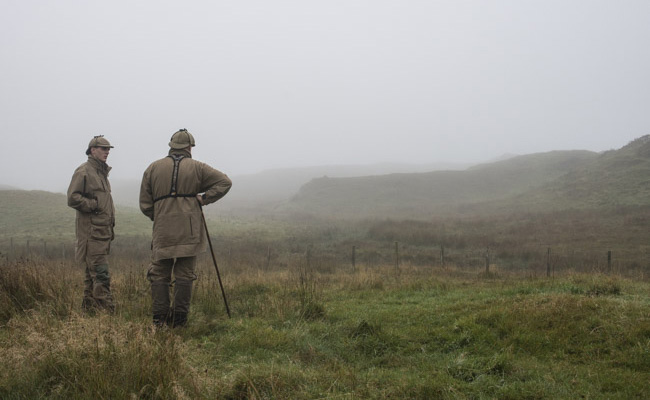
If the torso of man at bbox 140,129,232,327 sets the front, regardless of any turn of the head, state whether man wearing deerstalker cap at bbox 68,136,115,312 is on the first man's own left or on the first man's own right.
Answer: on the first man's own left

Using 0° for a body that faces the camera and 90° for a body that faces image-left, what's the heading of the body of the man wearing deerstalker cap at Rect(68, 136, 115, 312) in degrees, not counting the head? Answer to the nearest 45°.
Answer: approximately 315°

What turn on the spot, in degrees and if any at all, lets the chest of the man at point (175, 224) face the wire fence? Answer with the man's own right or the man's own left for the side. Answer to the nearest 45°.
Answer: approximately 45° to the man's own right

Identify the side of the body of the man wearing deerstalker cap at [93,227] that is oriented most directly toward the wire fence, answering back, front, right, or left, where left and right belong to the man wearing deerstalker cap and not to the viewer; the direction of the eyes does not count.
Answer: left

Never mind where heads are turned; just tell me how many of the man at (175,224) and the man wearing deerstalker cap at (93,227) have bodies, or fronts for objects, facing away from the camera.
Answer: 1

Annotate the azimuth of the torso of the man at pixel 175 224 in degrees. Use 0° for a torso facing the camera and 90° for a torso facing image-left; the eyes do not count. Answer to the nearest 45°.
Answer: approximately 180°

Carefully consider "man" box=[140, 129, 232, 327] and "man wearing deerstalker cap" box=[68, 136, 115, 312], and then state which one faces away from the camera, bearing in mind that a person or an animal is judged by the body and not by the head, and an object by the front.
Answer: the man

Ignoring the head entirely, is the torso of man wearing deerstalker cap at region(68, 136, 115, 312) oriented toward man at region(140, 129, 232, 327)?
yes
